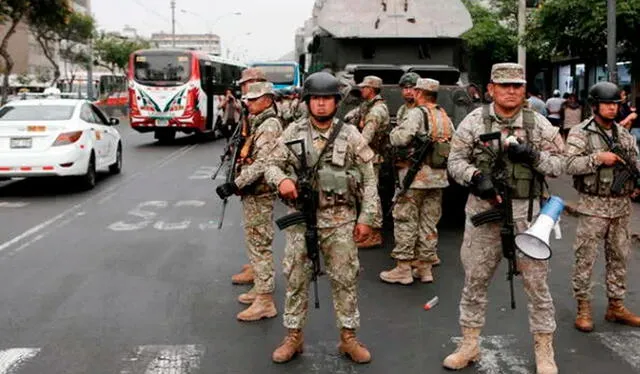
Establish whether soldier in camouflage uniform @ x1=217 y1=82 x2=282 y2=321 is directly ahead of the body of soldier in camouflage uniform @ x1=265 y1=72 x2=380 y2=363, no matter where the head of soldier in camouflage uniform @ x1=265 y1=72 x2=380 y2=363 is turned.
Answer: no

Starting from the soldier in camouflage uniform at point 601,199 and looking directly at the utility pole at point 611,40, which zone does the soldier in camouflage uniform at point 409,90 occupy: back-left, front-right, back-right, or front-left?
front-left

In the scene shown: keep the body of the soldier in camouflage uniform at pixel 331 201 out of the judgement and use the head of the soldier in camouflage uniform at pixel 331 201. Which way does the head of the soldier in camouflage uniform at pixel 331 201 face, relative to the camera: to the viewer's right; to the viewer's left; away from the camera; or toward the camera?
toward the camera

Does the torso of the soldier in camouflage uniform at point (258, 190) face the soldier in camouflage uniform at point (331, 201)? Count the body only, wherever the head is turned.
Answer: no

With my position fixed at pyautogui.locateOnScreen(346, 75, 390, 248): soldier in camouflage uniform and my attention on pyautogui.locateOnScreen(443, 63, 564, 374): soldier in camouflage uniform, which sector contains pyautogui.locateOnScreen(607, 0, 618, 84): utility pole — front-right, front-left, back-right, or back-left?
back-left

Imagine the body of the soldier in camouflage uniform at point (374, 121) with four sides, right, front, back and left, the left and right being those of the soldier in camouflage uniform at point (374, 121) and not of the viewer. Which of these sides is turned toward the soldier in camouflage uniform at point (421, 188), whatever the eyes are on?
left

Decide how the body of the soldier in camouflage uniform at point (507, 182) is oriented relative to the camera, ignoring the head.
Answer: toward the camera

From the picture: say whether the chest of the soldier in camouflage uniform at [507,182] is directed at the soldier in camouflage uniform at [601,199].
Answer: no

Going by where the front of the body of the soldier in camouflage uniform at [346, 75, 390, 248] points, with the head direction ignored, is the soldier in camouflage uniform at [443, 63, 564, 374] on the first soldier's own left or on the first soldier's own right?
on the first soldier's own left

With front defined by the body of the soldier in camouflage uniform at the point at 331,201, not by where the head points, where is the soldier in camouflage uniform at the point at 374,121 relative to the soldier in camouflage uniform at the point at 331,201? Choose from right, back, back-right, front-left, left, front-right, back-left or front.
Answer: back

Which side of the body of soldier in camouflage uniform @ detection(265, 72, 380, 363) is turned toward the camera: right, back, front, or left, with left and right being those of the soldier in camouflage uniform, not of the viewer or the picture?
front
